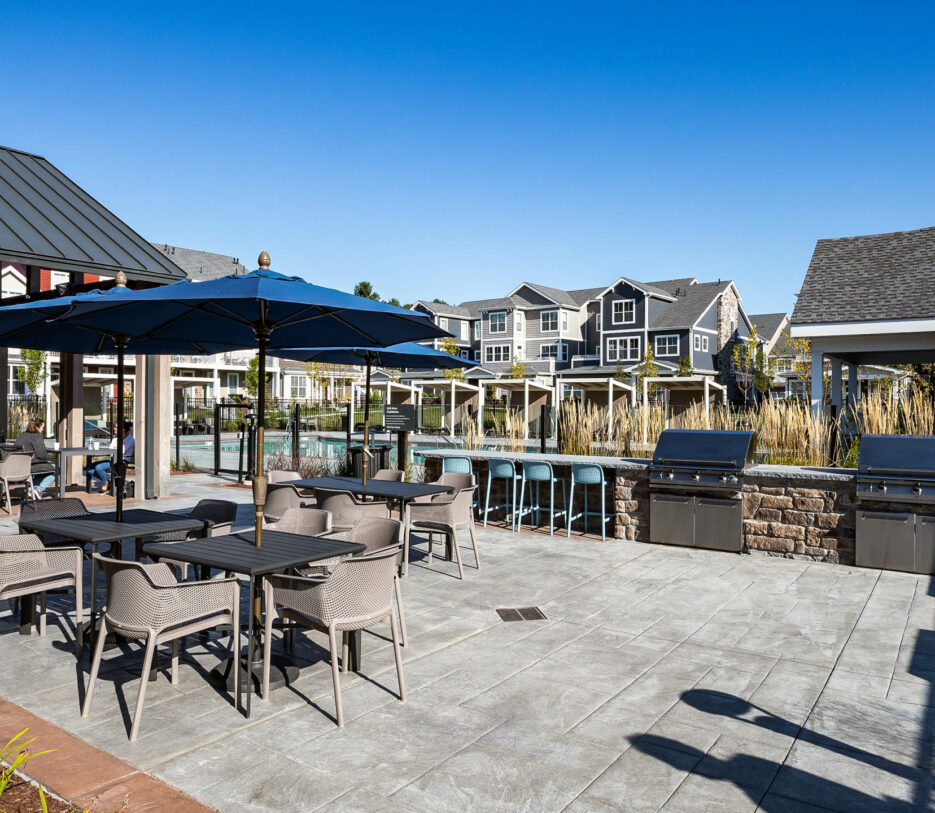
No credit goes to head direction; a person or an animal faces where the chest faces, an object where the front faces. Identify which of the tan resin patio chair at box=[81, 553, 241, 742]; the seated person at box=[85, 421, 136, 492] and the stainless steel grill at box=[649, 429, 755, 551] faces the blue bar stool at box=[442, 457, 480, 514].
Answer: the tan resin patio chair

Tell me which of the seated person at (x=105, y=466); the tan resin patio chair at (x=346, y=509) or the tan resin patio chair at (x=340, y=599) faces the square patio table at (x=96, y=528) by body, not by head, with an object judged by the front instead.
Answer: the tan resin patio chair at (x=340, y=599)

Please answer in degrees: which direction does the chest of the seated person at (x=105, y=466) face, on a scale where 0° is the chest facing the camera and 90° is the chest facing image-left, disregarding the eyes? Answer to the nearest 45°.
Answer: approximately 90°

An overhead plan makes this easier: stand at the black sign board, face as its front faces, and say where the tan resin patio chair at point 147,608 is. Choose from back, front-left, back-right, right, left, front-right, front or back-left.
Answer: front

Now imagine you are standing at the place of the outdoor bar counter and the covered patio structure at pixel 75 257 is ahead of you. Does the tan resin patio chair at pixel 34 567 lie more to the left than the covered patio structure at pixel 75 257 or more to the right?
left

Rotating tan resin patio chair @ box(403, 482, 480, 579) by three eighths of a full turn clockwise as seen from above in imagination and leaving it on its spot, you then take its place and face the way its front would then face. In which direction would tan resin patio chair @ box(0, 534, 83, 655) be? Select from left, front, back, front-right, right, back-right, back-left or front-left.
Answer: back-right

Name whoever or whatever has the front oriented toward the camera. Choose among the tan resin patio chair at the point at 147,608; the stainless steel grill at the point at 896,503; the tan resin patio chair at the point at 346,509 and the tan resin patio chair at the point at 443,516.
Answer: the stainless steel grill

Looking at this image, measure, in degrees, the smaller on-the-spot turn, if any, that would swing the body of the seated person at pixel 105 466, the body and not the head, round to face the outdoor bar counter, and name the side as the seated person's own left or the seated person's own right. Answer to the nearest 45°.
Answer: approximately 135° to the seated person's own left

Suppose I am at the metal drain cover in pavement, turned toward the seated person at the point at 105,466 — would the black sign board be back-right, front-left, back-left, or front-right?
front-right

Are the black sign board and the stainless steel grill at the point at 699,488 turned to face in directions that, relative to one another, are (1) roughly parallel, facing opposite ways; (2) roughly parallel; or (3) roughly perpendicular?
roughly parallel

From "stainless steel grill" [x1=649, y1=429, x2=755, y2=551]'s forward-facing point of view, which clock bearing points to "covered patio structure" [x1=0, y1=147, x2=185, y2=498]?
The covered patio structure is roughly at 3 o'clock from the stainless steel grill.

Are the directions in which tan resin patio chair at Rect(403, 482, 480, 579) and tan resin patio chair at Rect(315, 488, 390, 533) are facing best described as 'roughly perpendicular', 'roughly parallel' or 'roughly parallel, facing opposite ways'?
roughly perpendicular

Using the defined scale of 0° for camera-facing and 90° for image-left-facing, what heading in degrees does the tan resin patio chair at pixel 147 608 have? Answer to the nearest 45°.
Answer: approximately 225°

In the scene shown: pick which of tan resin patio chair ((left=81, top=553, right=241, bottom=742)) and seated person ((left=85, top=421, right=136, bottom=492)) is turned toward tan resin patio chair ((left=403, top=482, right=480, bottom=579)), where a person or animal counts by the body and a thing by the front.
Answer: tan resin patio chair ((left=81, top=553, right=241, bottom=742))

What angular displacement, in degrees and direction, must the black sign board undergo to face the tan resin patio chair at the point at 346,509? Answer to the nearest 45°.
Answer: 0° — it already faces it

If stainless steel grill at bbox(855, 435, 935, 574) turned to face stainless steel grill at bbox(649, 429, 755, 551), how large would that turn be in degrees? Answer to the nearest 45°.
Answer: approximately 90° to its right

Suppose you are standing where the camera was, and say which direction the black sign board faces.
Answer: facing the viewer

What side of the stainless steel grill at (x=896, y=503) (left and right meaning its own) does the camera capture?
front

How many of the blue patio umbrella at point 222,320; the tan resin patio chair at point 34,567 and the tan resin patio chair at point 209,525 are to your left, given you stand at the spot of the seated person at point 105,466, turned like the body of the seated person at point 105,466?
3

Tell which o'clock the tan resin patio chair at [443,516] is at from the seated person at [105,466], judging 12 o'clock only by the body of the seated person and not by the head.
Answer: The tan resin patio chair is roughly at 8 o'clock from the seated person.

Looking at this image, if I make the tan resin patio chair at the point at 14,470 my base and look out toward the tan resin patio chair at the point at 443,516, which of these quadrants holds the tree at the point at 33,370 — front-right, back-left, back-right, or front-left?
back-left
